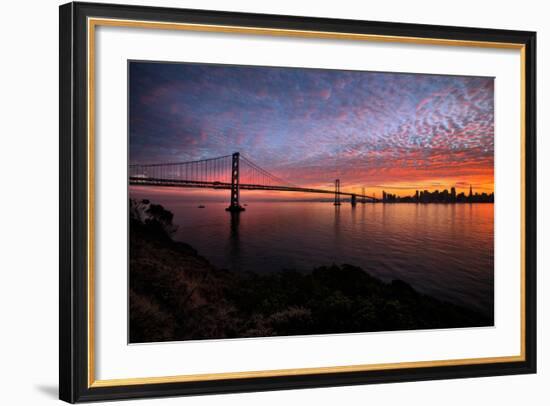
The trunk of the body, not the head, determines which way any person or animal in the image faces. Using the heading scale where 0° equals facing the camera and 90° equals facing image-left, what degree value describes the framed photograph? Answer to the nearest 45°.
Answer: approximately 315°
